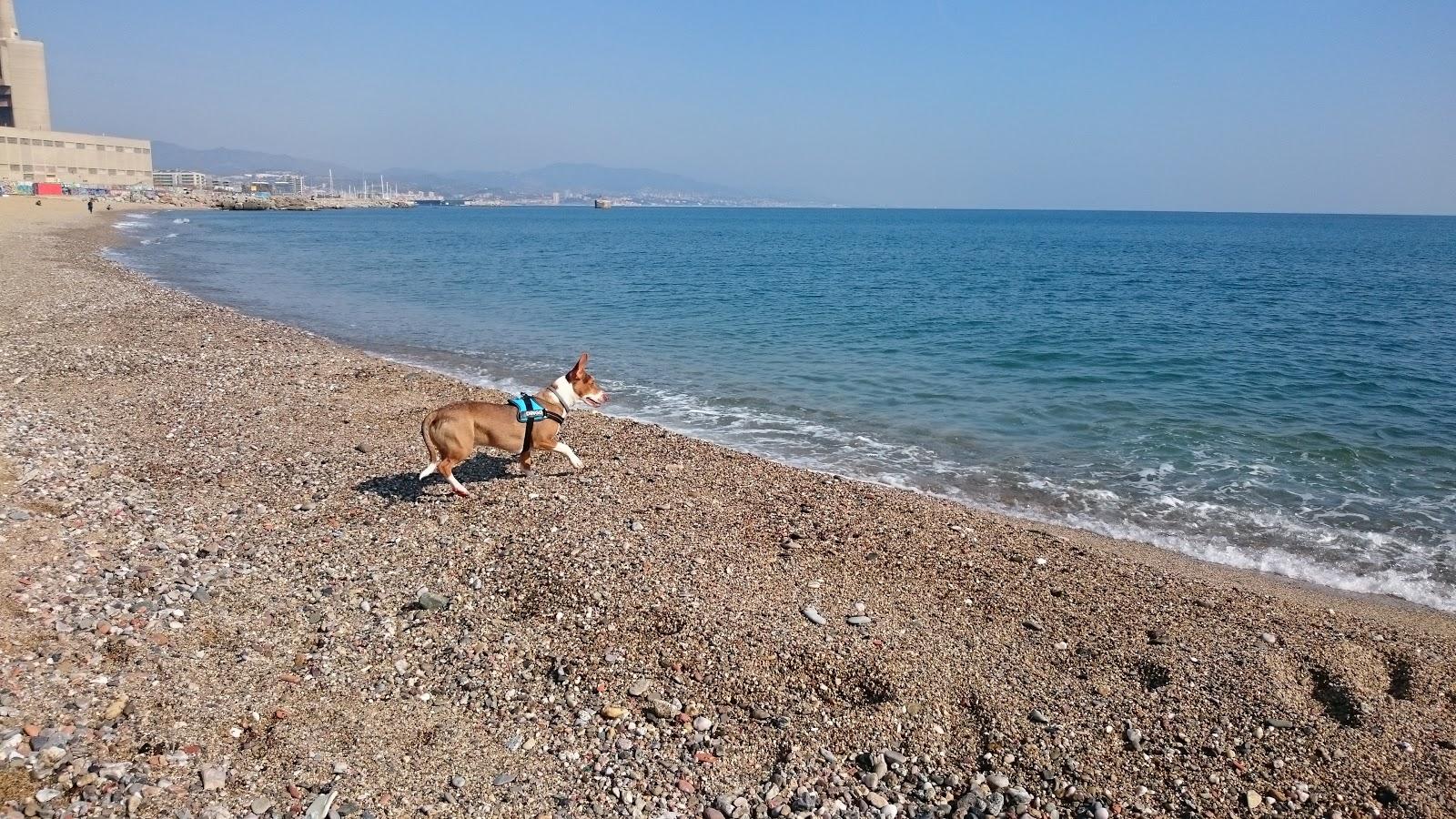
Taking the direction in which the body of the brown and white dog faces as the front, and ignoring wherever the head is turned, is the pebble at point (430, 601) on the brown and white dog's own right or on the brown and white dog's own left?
on the brown and white dog's own right

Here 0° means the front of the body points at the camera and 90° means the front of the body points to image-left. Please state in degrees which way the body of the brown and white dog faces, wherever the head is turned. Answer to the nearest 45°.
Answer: approximately 270°

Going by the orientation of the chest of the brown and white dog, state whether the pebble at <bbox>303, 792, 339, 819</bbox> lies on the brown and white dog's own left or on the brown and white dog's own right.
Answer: on the brown and white dog's own right
